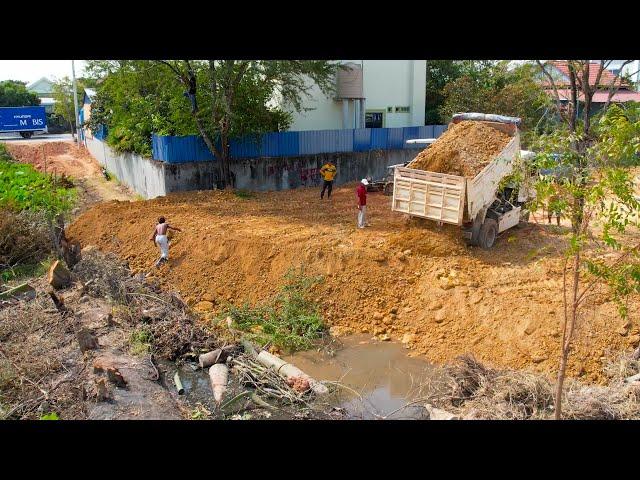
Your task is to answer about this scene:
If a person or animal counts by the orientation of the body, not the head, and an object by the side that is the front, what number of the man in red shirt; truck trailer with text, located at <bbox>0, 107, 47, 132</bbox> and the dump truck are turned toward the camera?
0

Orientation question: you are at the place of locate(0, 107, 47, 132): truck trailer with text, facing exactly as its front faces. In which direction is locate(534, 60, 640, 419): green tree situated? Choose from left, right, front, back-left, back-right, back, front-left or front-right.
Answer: front

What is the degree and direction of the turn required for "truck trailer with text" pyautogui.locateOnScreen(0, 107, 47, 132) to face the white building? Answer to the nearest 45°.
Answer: approximately 45° to its left

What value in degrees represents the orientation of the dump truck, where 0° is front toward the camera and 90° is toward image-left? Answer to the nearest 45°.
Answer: approximately 225°

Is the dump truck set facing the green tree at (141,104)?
no

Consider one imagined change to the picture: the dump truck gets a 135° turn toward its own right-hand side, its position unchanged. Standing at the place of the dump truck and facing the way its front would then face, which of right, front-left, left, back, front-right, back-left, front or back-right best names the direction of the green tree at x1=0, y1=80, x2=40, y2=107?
back-right

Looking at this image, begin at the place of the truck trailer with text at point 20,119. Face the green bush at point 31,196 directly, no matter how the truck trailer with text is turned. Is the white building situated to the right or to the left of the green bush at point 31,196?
left

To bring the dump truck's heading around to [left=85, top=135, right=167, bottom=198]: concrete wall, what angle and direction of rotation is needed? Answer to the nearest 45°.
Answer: approximately 90° to its left

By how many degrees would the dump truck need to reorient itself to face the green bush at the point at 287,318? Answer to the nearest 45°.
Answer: approximately 180°

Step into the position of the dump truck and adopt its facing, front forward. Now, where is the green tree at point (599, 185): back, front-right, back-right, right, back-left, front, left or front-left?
back-right

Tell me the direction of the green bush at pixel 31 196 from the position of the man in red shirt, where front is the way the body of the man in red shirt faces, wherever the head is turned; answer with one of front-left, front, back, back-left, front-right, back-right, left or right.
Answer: back

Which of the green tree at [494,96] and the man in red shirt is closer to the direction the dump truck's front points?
the green tree

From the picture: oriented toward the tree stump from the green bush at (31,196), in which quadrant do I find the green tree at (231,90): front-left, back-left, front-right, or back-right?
back-left
